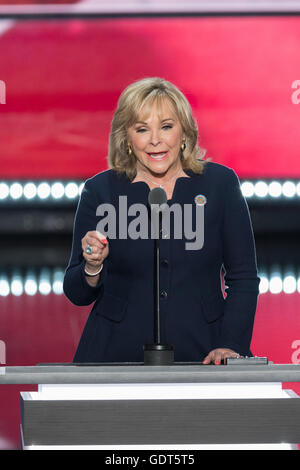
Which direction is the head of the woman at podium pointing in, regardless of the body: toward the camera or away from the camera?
toward the camera

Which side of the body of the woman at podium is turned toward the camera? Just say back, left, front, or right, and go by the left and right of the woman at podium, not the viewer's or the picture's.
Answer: front

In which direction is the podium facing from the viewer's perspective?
toward the camera

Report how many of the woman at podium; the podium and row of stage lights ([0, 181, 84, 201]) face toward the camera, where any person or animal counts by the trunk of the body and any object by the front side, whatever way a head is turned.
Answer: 3

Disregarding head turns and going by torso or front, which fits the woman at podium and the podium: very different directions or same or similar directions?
same or similar directions

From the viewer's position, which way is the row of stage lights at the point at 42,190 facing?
facing the viewer

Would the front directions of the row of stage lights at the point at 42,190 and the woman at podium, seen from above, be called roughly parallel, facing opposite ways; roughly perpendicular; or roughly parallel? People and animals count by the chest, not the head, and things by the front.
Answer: roughly parallel

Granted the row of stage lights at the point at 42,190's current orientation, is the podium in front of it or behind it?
in front

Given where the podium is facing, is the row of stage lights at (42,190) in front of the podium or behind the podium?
behind
